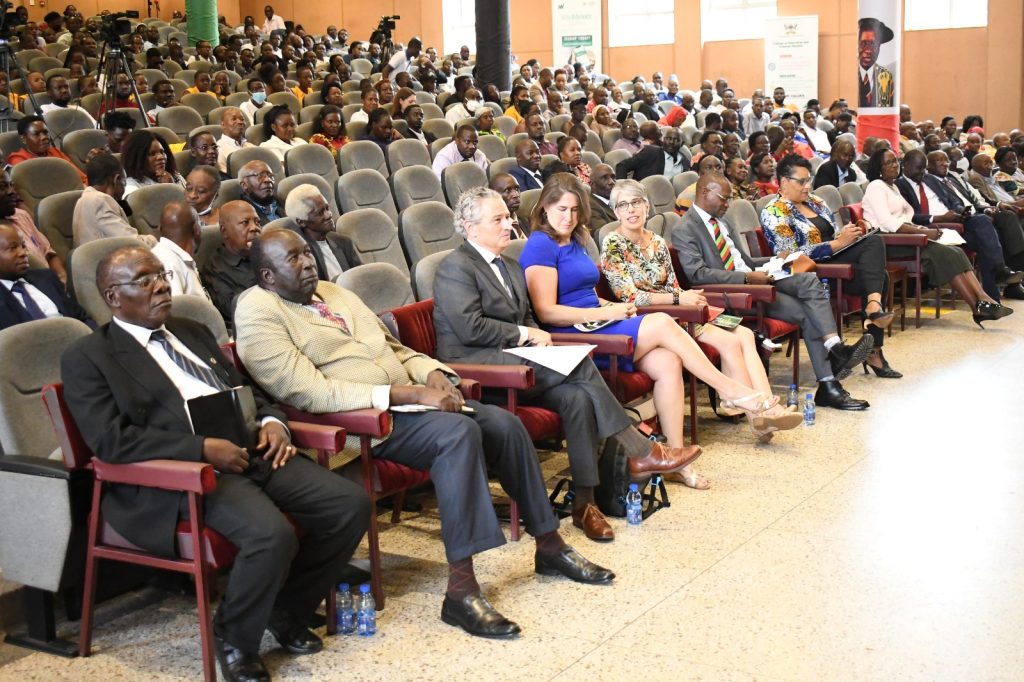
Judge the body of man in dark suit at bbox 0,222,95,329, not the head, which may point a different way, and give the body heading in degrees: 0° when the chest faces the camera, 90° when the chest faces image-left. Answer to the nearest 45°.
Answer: approximately 315°

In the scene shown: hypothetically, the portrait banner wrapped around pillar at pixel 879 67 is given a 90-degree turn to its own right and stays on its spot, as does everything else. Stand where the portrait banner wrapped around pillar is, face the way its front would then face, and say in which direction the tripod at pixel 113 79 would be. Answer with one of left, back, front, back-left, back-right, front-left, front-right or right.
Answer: front-left

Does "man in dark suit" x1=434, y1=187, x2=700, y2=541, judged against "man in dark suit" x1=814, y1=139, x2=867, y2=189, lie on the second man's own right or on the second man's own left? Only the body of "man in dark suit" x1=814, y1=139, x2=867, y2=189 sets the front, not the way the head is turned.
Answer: on the second man's own right

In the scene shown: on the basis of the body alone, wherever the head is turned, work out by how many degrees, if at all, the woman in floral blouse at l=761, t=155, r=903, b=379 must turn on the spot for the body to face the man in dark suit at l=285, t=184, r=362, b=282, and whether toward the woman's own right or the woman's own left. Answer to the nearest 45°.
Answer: approximately 90° to the woman's own right
